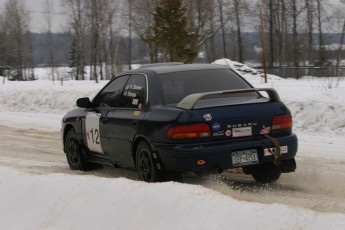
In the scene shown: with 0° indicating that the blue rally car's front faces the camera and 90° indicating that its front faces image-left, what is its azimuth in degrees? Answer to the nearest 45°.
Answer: approximately 135°

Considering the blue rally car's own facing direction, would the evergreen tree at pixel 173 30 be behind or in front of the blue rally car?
in front
